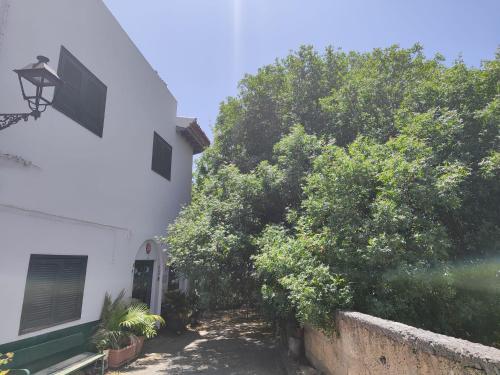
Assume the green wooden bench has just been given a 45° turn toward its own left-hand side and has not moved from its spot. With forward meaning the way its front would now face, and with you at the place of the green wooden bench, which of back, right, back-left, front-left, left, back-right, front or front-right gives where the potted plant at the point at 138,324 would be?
front-left

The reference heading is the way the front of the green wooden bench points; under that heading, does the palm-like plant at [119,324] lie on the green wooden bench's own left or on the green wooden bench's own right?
on the green wooden bench's own left

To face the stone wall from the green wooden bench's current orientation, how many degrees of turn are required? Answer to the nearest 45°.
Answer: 0° — it already faces it

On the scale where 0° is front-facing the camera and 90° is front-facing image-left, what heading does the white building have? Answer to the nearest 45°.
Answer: approximately 315°

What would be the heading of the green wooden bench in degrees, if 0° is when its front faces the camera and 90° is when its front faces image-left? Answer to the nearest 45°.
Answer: approximately 315°

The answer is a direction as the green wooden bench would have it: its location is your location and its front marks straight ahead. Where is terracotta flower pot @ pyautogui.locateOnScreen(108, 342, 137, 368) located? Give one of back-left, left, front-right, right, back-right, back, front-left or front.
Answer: left

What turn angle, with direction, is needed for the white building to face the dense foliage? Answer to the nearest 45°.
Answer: approximately 45° to its left
